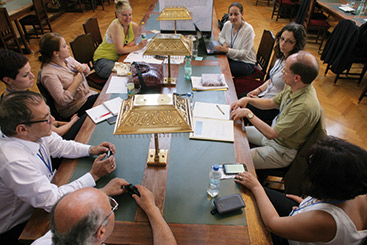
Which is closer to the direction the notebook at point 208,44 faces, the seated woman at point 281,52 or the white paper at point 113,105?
the seated woman

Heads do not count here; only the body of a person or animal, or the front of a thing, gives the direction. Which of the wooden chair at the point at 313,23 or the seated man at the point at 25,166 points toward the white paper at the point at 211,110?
the seated man

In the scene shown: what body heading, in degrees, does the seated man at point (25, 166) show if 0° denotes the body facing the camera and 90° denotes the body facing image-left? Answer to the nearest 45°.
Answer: approximately 270°

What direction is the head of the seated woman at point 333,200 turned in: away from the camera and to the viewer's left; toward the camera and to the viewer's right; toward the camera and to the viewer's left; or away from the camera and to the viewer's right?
away from the camera and to the viewer's left

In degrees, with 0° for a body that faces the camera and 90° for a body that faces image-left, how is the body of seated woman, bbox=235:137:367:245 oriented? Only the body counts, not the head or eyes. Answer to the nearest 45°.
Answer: approximately 135°

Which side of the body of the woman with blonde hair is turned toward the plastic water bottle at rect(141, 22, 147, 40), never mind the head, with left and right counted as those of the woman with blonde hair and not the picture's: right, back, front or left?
left

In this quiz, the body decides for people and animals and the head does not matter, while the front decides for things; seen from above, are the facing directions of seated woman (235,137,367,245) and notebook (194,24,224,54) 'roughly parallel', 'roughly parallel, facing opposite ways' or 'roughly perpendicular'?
roughly parallel, facing opposite ways

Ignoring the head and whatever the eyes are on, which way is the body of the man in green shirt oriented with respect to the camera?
to the viewer's left

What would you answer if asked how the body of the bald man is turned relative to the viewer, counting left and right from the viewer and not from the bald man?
facing away from the viewer and to the right of the viewer

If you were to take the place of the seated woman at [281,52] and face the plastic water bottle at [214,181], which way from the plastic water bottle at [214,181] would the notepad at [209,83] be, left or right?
right

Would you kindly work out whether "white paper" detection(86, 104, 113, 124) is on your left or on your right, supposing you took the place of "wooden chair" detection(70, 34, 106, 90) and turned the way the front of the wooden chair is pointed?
on your right

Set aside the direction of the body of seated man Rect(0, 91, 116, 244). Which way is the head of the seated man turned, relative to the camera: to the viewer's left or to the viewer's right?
to the viewer's right

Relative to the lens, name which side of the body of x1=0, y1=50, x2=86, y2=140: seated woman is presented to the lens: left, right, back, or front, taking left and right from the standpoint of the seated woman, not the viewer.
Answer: right

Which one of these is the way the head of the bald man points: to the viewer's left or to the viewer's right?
to the viewer's right
